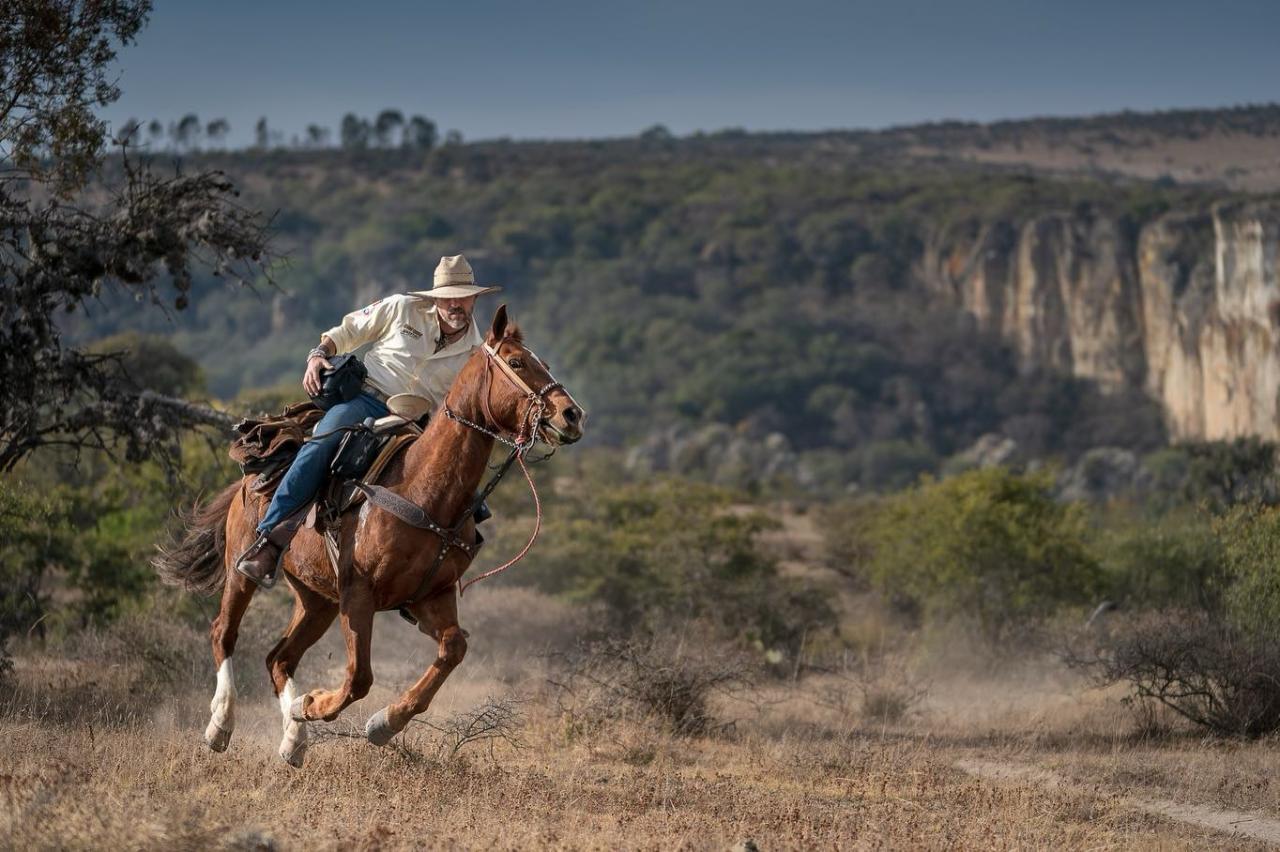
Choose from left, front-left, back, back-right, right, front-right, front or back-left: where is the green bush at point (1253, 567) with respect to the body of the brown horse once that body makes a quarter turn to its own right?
back

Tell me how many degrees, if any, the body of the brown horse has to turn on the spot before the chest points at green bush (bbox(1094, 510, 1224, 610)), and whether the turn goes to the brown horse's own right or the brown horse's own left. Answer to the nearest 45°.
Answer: approximately 90° to the brown horse's own left

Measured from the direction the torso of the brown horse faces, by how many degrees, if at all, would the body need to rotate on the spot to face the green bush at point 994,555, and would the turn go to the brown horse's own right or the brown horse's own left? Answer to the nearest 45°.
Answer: approximately 90° to the brown horse's own left

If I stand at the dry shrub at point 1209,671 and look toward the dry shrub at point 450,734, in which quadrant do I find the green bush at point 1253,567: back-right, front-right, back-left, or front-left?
back-right

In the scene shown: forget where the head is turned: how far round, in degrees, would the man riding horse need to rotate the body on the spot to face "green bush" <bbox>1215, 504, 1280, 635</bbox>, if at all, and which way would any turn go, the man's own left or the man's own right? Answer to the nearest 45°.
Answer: approximately 90° to the man's own left

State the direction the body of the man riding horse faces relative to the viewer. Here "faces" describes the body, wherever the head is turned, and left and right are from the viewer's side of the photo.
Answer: facing the viewer and to the right of the viewer

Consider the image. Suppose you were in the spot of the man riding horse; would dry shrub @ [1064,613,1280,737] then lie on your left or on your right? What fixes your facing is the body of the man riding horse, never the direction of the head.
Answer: on your left

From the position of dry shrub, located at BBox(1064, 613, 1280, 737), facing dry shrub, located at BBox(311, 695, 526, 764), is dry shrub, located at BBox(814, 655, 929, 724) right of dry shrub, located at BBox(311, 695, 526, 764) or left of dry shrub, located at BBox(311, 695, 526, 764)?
right

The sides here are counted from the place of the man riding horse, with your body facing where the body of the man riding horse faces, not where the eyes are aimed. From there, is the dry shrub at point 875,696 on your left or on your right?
on your left
